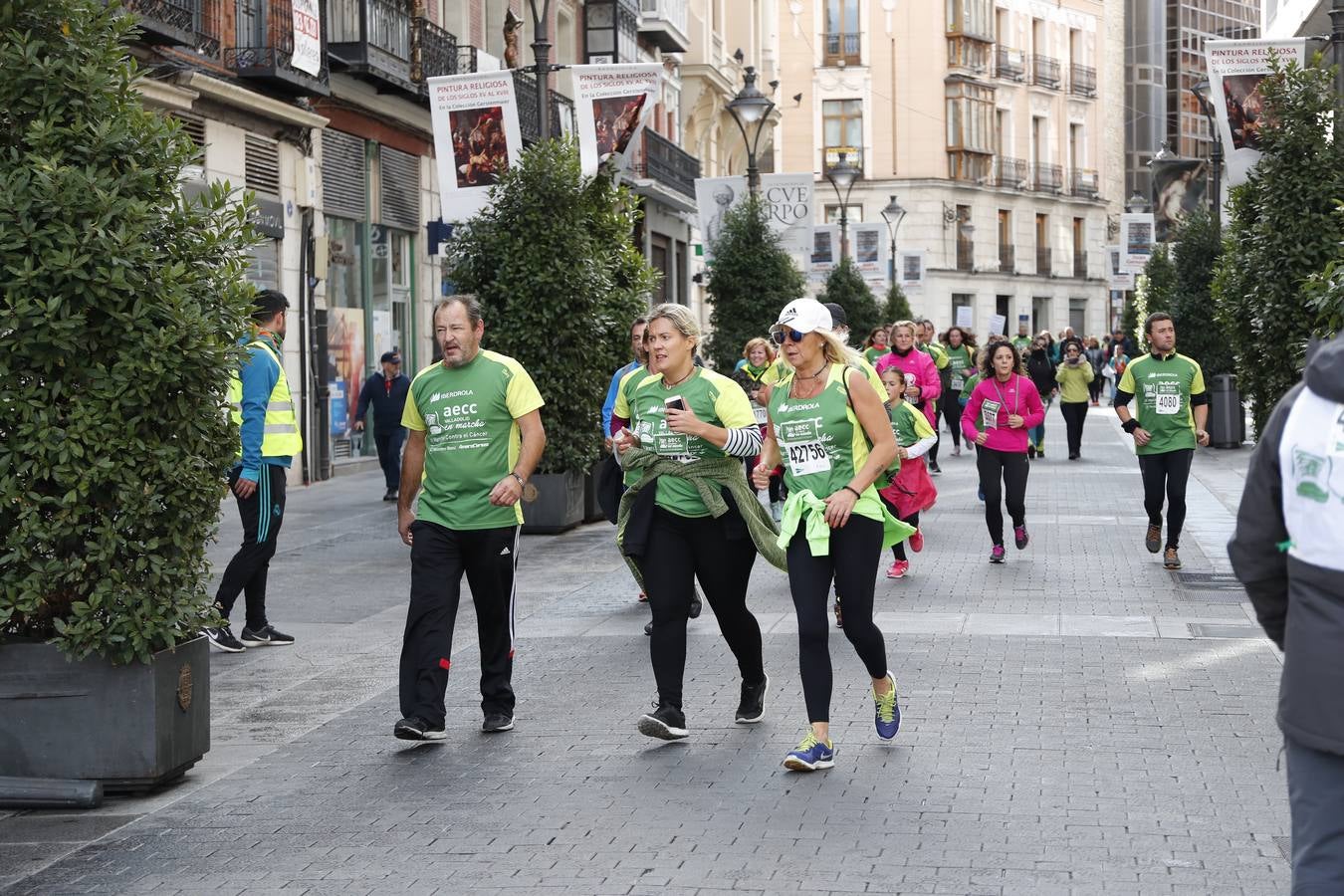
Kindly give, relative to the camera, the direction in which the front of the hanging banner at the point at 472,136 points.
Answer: facing the viewer

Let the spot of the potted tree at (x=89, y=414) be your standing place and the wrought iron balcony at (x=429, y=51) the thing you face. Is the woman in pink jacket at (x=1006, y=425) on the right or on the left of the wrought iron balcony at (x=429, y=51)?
right

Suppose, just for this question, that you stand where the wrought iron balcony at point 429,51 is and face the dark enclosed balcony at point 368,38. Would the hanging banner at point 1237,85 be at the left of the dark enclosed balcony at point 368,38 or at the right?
left

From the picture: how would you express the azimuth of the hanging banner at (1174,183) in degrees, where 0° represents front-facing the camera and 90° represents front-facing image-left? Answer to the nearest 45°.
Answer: approximately 0°

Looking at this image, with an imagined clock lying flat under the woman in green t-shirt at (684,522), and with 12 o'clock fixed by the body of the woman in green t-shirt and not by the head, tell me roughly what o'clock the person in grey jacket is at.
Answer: The person in grey jacket is roughly at 10 o'clock from the woman in green t-shirt.

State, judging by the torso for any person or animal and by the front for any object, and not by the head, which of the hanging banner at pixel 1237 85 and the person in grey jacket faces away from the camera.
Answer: the person in grey jacket

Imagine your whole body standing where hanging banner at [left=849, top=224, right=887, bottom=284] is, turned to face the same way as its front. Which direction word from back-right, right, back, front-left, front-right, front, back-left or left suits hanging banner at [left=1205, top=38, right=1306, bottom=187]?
front

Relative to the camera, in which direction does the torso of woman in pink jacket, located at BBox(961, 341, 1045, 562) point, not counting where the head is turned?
toward the camera

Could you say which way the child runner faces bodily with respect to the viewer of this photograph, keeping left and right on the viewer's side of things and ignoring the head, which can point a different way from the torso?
facing the viewer and to the left of the viewer

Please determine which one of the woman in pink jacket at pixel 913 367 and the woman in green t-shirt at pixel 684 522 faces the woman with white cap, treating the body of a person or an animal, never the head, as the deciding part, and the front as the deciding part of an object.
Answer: the woman in pink jacket

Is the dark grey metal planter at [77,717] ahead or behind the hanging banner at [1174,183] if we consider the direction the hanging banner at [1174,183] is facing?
ahead

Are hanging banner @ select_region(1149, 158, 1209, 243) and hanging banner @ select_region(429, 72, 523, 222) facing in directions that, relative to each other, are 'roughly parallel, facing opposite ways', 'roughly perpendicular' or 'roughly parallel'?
roughly parallel

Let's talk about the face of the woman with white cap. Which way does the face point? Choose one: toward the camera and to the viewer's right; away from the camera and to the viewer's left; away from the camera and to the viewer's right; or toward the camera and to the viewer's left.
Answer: toward the camera and to the viewer's left

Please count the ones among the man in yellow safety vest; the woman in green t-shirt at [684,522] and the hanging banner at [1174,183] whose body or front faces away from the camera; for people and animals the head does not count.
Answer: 0

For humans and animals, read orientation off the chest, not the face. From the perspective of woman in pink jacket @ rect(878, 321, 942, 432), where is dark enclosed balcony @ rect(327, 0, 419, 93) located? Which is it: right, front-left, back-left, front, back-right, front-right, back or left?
back-right

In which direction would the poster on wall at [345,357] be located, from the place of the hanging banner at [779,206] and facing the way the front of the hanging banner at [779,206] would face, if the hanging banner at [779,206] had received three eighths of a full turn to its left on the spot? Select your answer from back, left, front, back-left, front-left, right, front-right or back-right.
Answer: back

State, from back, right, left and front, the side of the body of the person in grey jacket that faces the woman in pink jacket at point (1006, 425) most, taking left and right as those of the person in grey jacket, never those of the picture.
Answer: front

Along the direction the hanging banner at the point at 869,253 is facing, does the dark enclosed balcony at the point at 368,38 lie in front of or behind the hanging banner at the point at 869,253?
in front
